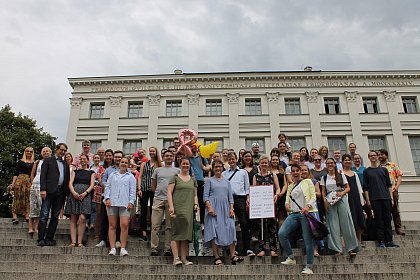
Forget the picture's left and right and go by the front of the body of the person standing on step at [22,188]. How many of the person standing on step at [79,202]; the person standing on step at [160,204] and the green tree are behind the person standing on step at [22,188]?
1

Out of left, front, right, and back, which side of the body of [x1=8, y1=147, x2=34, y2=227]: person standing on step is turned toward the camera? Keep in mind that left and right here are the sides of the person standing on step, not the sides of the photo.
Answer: front

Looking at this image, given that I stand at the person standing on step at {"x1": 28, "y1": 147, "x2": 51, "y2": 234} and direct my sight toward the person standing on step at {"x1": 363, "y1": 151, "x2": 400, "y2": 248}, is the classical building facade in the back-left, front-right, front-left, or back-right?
front-left

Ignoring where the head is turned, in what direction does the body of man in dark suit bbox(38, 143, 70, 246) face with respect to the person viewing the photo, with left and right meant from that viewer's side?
facing the viewer and to the right of the viewer

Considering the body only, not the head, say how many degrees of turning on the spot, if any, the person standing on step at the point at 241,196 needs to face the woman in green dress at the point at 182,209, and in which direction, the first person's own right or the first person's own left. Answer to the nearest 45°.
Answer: approximately 45° to the first person's own right

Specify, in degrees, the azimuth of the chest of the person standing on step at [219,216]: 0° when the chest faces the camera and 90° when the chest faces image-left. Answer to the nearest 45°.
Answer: approximately 0°

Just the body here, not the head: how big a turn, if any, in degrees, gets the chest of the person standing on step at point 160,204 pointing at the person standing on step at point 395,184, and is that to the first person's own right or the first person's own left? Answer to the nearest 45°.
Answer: approximately 90° to the first person's own left

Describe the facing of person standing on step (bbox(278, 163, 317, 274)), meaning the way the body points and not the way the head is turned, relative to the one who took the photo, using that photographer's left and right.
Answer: facing the viewer and to the left of the viewer

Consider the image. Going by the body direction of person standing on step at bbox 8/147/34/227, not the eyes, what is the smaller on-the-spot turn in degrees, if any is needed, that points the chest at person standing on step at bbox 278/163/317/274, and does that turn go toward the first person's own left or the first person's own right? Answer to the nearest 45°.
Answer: approximately 45° to the first person's own left

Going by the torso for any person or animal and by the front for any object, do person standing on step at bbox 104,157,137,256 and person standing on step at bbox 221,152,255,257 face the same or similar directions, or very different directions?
same or similar directions

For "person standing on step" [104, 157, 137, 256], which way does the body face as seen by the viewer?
toward the camera

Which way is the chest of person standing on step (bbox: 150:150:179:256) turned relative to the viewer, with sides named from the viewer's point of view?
facing the viewer

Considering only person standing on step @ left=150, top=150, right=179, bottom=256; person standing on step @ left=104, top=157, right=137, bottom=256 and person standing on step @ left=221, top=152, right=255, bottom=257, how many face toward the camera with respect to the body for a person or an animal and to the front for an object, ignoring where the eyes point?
3
